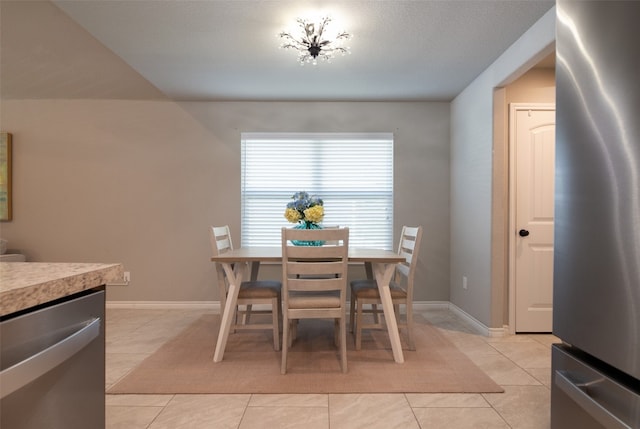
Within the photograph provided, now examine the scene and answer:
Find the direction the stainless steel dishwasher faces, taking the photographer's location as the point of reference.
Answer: facing the viewer and to the right of the viewer

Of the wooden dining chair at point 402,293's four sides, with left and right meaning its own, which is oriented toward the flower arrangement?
front

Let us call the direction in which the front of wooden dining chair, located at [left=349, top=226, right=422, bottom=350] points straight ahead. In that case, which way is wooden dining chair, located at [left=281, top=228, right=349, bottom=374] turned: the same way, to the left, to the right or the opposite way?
to the right

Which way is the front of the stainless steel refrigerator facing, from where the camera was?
facing the viewer and to the left of the viewer

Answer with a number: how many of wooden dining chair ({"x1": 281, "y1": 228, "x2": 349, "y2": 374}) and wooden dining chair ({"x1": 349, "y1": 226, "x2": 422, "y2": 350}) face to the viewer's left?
1

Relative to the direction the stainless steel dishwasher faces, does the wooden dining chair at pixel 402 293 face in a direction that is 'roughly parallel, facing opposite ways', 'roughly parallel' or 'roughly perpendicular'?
roughly parallel, facing opposite ways

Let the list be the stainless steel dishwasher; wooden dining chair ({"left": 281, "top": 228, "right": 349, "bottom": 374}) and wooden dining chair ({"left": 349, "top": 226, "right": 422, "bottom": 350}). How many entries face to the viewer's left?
1

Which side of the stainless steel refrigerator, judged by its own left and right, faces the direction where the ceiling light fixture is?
right

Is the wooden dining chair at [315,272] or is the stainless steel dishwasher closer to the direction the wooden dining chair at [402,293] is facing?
the wooden dining chair

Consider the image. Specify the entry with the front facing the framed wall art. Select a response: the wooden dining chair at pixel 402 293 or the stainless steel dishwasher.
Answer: the wooden dining chair

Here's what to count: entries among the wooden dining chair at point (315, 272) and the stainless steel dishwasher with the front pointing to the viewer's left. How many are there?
0

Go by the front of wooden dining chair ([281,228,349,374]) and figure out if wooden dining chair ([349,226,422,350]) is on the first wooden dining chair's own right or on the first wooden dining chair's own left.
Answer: on the first wooden dining chair's own right

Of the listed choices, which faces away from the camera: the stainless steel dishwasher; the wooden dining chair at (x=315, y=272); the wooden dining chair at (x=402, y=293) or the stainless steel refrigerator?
the wooden dining chair at (x=315, y=272)

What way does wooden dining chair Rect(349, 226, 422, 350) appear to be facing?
to the viewer's left

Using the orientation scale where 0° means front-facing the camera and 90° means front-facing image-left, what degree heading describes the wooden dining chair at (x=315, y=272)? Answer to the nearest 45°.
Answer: approximately 180°
